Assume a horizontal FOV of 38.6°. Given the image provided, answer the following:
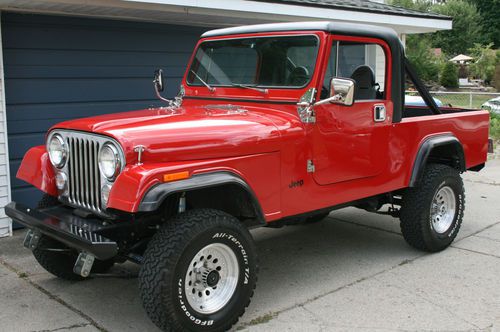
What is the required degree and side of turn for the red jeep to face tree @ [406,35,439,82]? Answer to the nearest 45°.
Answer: approximately 135° to its right

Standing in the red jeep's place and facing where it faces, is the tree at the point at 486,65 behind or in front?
behind

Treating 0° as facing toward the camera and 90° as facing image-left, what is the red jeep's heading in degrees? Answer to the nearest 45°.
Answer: approximately 45°

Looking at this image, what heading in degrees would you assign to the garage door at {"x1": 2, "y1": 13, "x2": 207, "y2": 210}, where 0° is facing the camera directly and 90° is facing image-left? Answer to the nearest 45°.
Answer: approximately 0°

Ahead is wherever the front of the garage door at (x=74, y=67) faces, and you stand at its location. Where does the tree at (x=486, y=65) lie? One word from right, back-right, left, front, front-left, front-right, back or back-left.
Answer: back-left

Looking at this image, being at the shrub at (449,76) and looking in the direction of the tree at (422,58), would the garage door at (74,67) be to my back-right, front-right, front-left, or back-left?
back-left

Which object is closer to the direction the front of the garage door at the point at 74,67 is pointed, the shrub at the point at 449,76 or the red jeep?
the red jeep

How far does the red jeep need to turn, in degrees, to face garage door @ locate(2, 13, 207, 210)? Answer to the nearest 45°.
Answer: approximately 90° to its right
